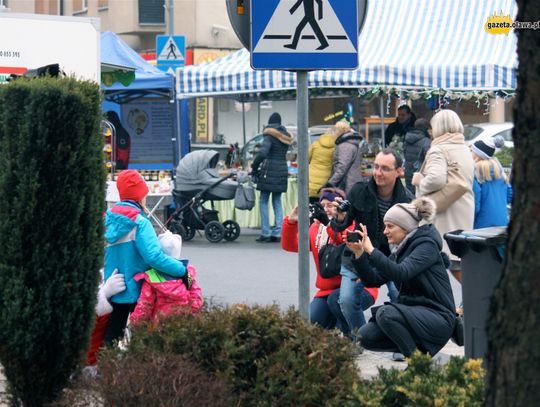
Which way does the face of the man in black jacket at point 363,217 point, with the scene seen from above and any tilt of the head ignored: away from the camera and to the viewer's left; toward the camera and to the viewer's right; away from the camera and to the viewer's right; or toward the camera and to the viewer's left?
toward the camera and to the viewer's left

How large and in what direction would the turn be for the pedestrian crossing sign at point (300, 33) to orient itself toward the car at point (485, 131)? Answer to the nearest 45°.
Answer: approximately 180°

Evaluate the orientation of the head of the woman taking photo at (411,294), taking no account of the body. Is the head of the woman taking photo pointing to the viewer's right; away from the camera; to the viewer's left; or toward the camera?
to the viewer's left

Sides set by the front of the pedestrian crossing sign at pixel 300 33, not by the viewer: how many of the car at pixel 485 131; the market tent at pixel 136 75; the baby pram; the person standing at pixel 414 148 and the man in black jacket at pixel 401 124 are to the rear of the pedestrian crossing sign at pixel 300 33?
5

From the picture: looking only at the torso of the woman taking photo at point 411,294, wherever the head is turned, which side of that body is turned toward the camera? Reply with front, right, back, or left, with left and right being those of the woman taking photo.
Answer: left

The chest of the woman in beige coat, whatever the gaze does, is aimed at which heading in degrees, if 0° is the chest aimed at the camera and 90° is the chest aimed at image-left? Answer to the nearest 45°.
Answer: approximately 135°

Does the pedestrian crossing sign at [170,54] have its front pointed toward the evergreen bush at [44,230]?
yes

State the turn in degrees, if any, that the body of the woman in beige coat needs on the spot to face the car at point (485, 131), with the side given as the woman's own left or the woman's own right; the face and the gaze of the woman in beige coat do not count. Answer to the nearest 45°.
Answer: approximately 45° to the woman's own right

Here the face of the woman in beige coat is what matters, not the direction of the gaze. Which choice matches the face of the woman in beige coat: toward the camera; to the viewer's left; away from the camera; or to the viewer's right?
away from the camera

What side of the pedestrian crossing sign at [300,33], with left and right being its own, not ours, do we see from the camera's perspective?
front

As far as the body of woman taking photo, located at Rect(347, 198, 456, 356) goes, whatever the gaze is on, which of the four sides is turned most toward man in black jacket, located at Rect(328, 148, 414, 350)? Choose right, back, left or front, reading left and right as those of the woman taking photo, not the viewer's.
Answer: right

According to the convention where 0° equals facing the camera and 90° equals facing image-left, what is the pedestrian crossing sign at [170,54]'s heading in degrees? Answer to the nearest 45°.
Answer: approximately 0°

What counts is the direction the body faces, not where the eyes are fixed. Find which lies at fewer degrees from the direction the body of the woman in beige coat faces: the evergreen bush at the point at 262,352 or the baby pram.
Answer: the baby pram

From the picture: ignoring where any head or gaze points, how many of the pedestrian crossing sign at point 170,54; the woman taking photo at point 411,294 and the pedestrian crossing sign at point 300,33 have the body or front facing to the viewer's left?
1

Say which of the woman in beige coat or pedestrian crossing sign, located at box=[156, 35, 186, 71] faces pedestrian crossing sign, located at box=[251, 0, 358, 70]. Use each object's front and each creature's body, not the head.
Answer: pedestrian crossing sign, located at box=[156, 35, 186, 71]

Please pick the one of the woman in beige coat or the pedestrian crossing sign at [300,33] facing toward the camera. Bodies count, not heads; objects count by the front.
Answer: the pedestrian crossing sign

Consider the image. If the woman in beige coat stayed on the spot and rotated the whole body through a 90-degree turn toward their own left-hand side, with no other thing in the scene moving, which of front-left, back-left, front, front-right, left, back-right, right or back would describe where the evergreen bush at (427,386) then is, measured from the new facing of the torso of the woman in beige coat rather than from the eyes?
front-left
